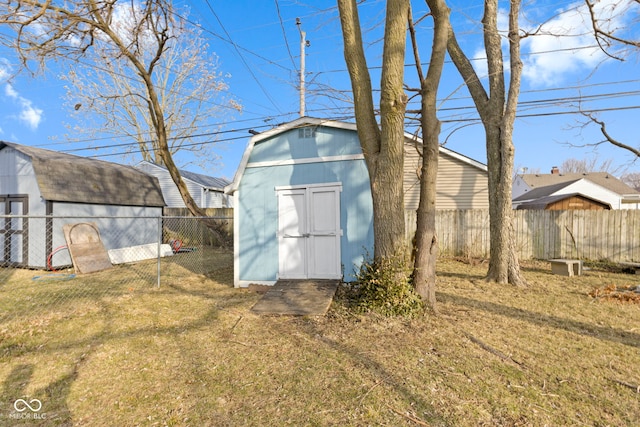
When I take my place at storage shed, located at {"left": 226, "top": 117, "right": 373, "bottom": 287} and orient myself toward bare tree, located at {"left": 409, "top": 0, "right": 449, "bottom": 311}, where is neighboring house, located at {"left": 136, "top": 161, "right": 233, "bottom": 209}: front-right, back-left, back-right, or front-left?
back-left

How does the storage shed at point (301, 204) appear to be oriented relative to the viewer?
toward the camera

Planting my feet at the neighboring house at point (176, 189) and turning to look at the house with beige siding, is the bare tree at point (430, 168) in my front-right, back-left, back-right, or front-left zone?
front-right

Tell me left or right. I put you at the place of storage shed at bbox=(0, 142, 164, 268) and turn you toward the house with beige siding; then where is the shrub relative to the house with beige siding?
right

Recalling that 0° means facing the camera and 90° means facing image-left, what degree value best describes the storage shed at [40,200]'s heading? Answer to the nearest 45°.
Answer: approximately 45°

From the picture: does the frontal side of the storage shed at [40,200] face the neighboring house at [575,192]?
no

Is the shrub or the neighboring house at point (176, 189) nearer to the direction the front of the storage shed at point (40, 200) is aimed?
the shrub

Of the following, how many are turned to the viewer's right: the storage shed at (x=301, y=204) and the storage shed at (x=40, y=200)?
0

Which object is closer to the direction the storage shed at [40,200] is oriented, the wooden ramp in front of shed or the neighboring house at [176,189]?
the wooden ramp in front of shed

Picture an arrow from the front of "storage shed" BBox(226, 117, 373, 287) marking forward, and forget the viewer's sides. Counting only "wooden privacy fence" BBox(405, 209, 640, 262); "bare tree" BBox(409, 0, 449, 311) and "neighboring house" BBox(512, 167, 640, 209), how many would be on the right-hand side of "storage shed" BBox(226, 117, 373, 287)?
0

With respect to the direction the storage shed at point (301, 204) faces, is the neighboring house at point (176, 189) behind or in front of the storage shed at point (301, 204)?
behind

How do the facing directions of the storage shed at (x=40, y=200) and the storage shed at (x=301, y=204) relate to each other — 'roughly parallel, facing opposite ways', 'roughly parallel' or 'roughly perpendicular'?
roughly parallel

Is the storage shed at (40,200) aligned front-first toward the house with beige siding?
no

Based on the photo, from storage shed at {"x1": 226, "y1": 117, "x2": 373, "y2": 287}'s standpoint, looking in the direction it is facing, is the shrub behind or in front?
in front
